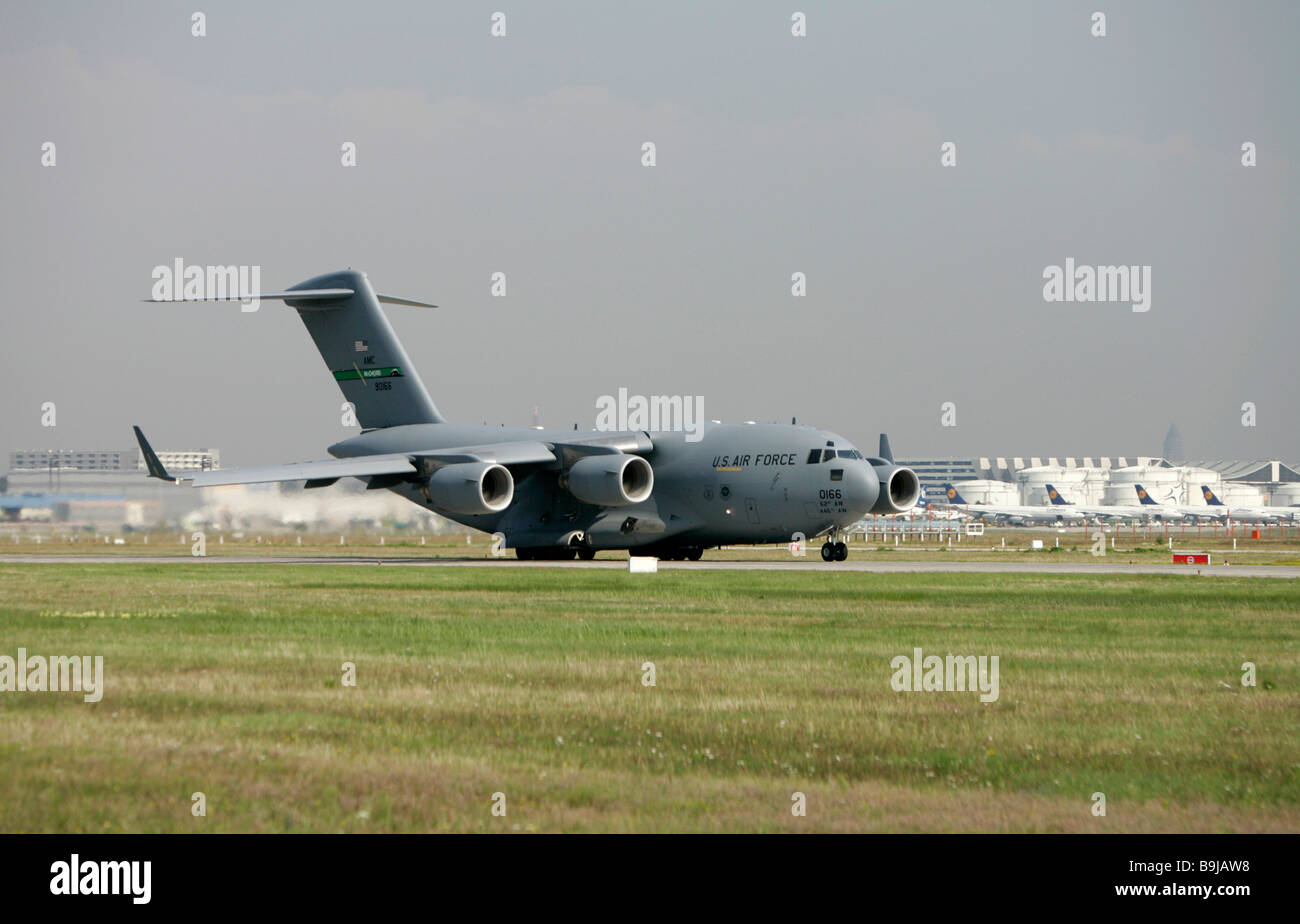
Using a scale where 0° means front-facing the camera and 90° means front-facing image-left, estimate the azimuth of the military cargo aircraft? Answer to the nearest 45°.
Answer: approximately 315°
